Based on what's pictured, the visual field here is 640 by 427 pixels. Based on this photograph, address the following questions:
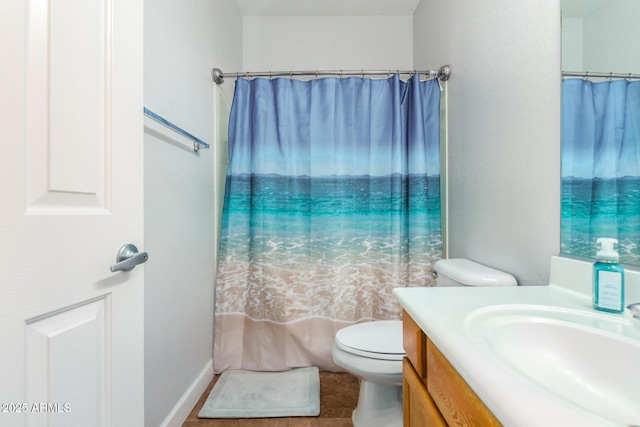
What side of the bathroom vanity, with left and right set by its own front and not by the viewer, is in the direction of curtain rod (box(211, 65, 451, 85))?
right

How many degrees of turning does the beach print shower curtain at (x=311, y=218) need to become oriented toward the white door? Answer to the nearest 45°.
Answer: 0° — it already faces it

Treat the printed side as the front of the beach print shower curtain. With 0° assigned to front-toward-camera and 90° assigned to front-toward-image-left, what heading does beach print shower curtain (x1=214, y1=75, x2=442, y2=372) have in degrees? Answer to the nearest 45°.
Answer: approximately 0°

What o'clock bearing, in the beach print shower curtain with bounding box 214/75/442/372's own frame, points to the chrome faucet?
The chrome faucet is roughly at 11 o'clock from the beach print shower curtain.

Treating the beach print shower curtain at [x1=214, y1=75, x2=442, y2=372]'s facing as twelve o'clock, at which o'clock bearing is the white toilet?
The white toilet is roughly at 11 o'clock from the beach print shower curtain.

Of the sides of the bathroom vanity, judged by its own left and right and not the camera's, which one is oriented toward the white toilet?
right

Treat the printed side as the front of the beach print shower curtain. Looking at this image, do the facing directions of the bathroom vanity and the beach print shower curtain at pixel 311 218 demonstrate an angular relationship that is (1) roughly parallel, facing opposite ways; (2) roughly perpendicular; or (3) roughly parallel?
roughly perpendicular

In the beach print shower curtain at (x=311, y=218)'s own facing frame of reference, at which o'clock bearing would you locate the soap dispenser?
The soap dispenser is roughly at 11 o'clock from the beach print shower curtain.

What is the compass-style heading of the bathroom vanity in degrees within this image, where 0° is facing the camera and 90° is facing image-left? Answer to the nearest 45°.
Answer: approximately 45°

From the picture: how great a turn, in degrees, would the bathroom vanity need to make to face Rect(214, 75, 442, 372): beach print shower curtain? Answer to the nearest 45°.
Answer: approximately 90° to its right
